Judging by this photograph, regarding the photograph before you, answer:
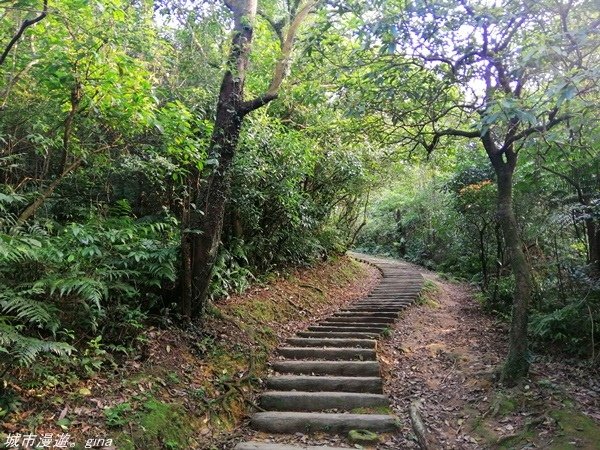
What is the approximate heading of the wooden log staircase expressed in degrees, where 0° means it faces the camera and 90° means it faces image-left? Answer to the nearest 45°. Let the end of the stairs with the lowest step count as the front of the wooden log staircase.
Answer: approximately 0°

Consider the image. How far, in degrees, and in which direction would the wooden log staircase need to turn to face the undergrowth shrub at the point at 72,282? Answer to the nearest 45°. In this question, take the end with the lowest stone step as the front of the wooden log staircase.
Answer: approximately 45° to its right

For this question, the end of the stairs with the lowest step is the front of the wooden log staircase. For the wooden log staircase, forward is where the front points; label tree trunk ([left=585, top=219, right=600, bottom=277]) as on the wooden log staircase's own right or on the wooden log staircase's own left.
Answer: on the wooden log staircase's own left

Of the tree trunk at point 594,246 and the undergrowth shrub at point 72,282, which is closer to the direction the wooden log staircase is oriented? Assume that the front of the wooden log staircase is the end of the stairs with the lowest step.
the undergrowth shrub

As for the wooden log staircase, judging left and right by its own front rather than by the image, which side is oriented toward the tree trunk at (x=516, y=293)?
left
